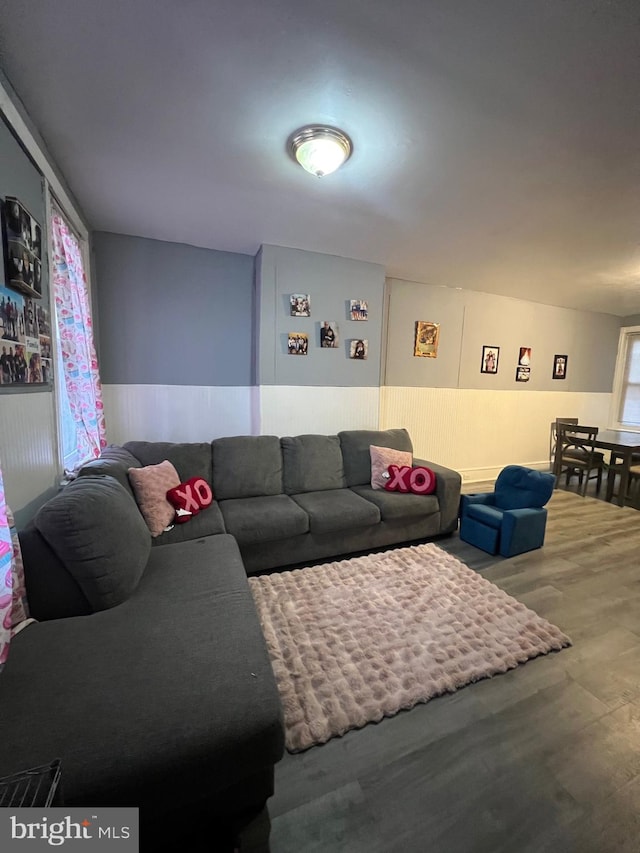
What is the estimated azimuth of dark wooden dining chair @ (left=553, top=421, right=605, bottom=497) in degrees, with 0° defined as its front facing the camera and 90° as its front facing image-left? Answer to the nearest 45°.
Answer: approximately 225°

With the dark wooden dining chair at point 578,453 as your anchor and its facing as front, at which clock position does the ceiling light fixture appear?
The ceiling light fixture is roughly at 5 o'clock from the dark wooden dining chair.

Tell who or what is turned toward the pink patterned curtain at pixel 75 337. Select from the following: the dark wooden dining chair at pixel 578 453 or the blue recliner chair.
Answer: the blue recliner chair

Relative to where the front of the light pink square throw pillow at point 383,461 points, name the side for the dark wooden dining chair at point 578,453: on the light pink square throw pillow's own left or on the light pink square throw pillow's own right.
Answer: on the light pink square throw pillow's own left

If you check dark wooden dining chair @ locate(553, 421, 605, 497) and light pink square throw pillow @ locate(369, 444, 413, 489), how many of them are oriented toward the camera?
1

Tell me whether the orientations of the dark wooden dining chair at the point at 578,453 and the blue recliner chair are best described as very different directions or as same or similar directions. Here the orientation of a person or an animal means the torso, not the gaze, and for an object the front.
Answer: very different directions

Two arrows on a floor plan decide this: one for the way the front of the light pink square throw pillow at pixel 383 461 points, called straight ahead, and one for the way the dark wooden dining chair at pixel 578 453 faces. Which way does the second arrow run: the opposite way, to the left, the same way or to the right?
to the left

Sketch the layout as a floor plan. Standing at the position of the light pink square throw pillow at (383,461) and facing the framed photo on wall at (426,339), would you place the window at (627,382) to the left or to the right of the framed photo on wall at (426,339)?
right

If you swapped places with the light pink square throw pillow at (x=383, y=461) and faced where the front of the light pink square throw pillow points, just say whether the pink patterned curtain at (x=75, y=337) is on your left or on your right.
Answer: on your right

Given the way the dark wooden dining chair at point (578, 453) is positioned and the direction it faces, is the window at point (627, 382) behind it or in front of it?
in front

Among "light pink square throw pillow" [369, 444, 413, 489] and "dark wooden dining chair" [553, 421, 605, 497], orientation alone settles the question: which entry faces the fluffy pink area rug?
the light pink square throw pillow

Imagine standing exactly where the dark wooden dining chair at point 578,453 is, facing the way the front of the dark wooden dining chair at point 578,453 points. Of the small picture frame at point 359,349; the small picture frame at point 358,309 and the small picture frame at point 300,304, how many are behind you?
3
